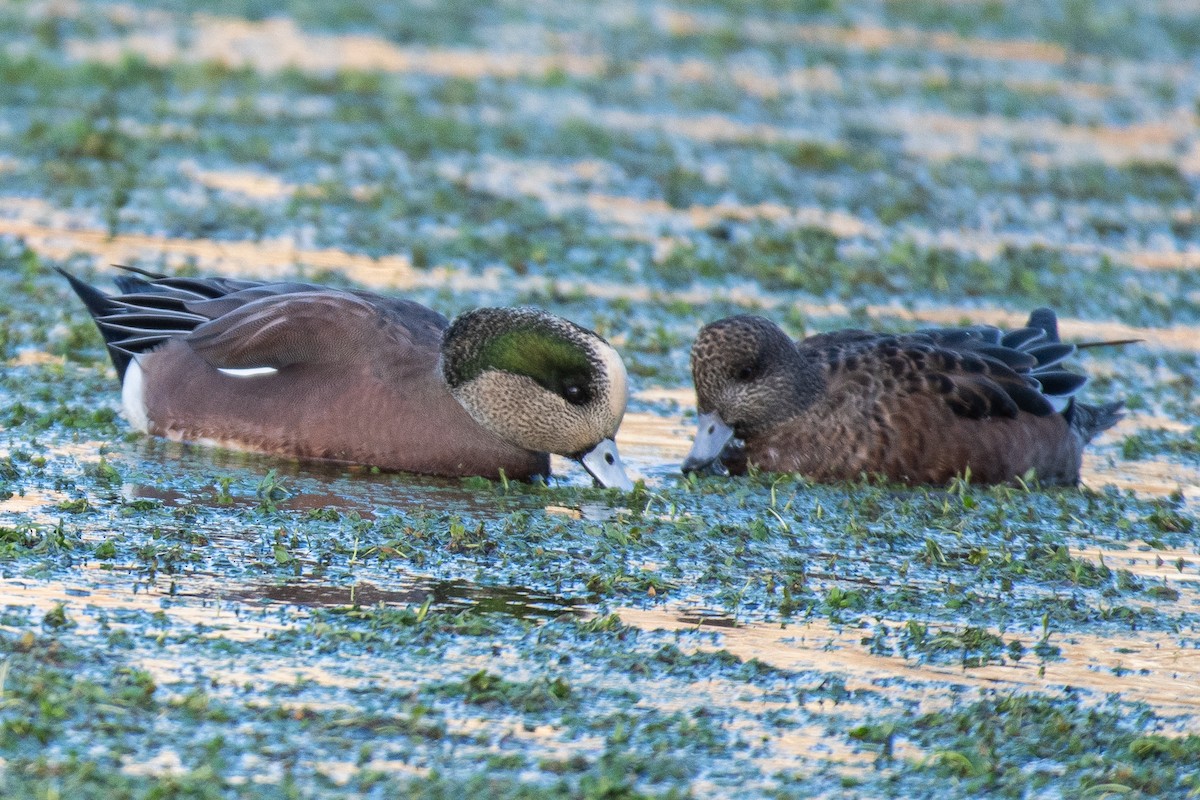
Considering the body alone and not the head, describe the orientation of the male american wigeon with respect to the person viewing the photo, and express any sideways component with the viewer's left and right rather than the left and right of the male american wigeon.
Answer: facing to the right of the viewer

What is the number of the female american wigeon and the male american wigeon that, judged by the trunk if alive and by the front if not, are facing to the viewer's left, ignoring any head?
1

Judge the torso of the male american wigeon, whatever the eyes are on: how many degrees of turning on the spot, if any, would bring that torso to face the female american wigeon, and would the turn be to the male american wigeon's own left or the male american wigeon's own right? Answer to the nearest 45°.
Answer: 0° — it already faces it

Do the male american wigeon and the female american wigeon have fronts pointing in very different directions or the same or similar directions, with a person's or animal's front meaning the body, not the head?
very different directions

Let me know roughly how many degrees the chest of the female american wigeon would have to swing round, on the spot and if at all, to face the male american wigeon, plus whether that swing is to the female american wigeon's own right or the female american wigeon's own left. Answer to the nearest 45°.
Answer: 0° — it already faces it

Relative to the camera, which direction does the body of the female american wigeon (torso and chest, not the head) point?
to the viewer's left

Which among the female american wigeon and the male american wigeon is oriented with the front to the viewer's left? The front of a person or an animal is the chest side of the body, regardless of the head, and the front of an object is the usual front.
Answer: the female american wigeon
